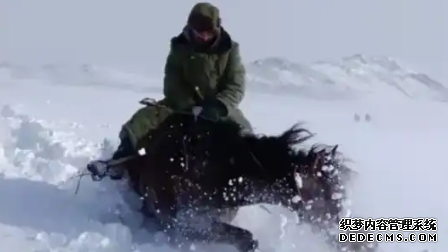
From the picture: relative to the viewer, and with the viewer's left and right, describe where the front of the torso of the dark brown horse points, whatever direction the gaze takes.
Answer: facing the viewer and to the right of the viewer

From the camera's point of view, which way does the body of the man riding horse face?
toward the camera

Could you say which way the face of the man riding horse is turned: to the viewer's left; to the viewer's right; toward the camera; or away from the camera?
toward the camera
